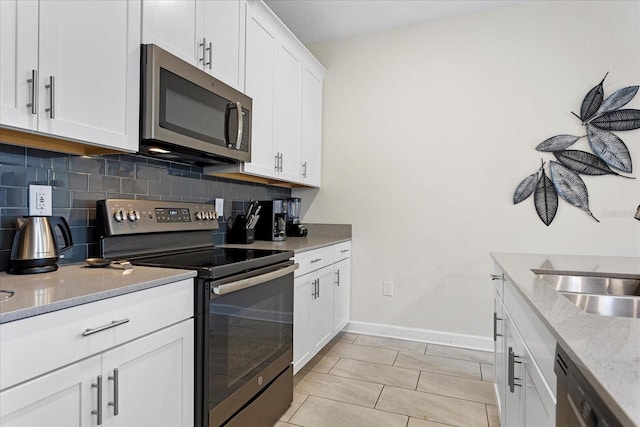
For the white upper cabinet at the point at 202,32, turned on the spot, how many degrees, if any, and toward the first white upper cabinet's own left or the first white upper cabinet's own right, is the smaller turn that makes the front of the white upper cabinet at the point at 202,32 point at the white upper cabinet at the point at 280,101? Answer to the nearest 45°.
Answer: approximately 90° to the first white upper cabinet's own left

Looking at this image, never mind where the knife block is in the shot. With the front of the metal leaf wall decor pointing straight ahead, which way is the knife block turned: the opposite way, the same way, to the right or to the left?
to the left

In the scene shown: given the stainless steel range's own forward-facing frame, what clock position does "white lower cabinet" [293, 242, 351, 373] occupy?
The white lower cabinet is roughly at 9 o'clock from the stainless steel range.

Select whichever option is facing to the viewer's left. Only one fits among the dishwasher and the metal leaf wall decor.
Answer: the dishwasher

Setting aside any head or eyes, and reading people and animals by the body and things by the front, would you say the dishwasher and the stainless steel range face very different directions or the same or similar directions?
very different directions

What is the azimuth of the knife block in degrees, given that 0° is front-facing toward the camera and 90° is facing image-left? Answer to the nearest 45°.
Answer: approximately 315°

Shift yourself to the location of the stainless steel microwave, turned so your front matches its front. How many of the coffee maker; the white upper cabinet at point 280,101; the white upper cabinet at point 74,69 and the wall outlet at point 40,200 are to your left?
2

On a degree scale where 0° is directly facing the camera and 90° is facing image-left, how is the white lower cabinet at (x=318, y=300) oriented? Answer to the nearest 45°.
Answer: approximately 315°

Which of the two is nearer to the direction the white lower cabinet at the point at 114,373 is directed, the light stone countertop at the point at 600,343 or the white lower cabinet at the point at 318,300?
the light stone countertop

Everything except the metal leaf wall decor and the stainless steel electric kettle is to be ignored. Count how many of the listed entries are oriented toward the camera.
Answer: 1

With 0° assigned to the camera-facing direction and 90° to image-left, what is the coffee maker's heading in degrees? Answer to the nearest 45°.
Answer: approximately 315°

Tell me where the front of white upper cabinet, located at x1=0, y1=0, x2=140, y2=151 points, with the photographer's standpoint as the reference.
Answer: facing the viewer and to the right of the viewer

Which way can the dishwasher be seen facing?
to the viewer's left
